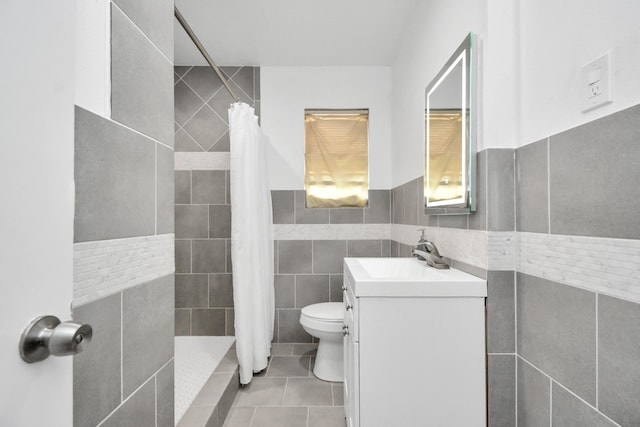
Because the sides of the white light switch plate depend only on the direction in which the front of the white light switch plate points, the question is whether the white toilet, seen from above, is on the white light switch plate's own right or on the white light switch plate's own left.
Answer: on the white light switch plate's own right

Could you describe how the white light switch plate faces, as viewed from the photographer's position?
facing the viewer and to the left of the viewer

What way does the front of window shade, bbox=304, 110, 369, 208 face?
toward the camera

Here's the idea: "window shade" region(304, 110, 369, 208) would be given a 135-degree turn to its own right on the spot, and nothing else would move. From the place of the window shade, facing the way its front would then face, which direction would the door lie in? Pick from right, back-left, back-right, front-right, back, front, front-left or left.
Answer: back-left

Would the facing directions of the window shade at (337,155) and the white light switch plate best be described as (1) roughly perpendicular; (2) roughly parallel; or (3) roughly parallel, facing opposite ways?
roughly perpendicular

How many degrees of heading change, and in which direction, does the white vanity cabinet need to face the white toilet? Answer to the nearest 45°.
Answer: approximately 45° to its right

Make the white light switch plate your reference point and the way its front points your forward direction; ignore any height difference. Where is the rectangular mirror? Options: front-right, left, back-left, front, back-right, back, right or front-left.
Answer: right

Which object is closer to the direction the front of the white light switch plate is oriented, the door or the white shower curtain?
the door

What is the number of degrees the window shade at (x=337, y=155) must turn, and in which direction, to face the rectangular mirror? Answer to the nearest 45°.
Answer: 0° — it already faces it

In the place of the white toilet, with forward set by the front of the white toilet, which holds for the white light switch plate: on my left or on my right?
on my left
